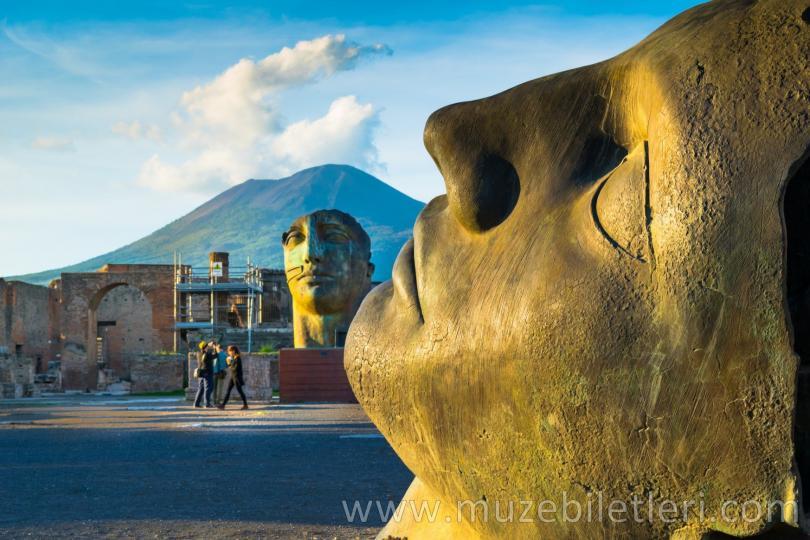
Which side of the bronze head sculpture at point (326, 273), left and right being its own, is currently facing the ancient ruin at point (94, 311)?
right

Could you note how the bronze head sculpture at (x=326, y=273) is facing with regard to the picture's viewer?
facing the viewer and to the left of the viewer

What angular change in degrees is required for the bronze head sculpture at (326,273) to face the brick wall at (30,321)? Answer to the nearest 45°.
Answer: approximately 90° to its right

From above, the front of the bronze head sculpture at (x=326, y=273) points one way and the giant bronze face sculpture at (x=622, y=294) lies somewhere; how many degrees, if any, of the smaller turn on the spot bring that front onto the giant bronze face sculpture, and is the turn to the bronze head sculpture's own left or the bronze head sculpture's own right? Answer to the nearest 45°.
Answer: approximately 45° to the bronze head sculpture's own left

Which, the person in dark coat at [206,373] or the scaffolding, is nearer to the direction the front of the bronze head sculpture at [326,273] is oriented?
the person in dark coat

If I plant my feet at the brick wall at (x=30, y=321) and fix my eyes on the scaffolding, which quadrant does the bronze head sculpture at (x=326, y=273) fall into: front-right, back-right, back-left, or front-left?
front-right

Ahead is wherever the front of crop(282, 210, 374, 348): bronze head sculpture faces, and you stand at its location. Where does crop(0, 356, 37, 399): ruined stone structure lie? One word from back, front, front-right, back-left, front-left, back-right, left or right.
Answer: right

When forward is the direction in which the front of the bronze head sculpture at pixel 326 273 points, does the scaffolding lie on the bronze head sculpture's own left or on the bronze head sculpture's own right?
on the bronze head sculpture's own right

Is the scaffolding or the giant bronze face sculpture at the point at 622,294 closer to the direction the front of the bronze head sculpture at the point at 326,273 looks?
the giant bronze face sculpture
